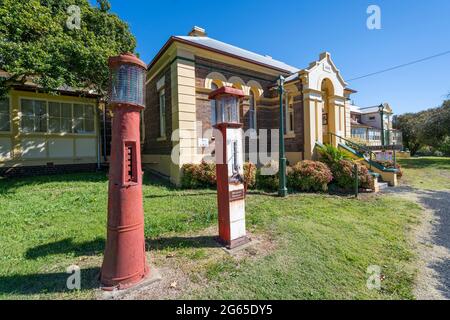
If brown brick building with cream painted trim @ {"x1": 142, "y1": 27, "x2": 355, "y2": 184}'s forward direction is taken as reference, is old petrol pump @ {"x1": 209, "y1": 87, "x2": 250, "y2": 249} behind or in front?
in front

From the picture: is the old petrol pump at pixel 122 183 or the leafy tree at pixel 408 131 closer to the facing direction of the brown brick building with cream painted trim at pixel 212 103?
the old petrol pump

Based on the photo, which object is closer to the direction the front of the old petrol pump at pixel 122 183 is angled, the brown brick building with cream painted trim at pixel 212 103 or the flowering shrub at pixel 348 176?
the flowering shrub

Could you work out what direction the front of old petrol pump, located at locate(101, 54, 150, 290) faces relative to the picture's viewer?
facing the viewer and to the right of the viewer

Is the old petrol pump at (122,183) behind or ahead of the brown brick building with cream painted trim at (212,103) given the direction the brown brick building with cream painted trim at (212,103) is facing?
ahead

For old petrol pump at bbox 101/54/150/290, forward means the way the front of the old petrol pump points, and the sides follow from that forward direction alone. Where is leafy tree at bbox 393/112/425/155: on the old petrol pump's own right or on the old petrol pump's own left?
on the old petrol pump's own left

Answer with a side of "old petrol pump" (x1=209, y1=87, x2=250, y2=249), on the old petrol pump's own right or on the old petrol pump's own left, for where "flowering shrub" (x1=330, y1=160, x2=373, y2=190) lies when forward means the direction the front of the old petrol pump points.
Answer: on the old petrol pump's own left

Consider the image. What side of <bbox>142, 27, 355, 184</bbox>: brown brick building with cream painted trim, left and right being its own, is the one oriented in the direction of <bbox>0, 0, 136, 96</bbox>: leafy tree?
right

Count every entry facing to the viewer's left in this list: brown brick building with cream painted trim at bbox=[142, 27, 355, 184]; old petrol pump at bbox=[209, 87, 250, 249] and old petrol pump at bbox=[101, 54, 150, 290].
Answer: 0

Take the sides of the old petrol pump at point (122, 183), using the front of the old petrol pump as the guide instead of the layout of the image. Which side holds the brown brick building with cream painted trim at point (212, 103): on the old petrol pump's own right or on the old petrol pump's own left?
on the old petrol pump's own left
